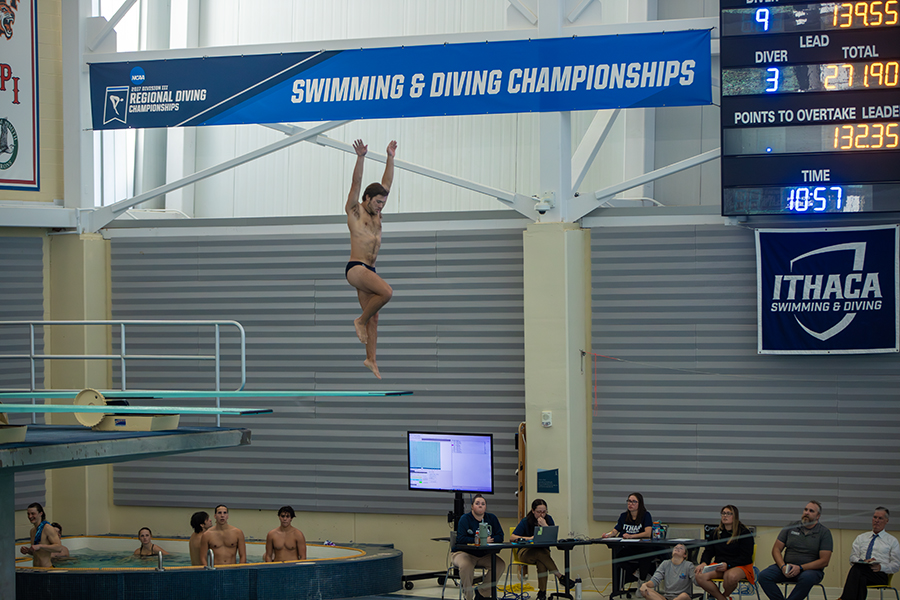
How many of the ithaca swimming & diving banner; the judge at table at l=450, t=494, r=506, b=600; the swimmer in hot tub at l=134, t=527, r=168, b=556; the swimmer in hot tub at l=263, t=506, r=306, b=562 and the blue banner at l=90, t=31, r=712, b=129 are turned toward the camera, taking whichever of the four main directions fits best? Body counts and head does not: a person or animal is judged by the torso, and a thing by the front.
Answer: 5

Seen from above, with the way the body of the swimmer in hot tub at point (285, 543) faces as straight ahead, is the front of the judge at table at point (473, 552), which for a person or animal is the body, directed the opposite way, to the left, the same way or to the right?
the same way

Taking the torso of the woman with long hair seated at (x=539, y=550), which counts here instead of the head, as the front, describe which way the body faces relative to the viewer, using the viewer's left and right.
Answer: facing the viewer and to the right of the viewer

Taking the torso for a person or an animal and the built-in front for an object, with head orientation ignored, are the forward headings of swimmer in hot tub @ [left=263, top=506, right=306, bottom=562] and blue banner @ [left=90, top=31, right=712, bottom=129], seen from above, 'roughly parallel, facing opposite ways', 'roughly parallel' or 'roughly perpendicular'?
roughly parallel

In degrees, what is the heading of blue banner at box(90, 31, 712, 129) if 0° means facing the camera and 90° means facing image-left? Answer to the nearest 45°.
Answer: approximately 0°

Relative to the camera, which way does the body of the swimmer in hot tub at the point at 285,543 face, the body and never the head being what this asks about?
toward the camera

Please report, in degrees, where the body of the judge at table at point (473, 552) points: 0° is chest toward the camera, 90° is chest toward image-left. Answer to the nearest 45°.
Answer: approximately 0°

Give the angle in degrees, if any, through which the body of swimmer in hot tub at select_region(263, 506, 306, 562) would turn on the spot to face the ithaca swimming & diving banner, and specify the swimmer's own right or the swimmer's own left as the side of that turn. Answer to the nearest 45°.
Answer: approximately 90° to the swimmer's own left

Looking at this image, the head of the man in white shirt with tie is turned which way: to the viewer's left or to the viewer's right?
to the viewer's left

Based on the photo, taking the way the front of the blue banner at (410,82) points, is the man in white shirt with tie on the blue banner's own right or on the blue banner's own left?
on the blue banner's own left

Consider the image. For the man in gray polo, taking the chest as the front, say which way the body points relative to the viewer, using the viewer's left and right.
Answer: facing the viewer and to the left of the viewer
